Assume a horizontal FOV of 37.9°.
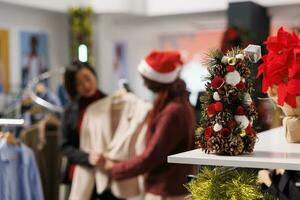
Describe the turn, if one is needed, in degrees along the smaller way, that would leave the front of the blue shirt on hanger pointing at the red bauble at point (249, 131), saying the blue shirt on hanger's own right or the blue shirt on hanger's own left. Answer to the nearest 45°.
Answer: approximately 90° to the blue shirt on hanger's own left

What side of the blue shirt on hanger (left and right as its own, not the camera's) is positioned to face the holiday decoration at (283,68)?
left

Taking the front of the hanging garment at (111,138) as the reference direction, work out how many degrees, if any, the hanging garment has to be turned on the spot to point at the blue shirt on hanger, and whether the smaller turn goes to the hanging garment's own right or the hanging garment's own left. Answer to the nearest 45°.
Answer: approximately 45° to the hanging garment's own right

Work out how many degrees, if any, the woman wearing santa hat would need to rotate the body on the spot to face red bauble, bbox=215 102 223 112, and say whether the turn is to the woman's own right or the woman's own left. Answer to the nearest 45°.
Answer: approximately 90° to the woman's own left

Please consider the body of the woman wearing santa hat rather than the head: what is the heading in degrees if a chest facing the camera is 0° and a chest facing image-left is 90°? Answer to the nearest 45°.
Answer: approximately 90°

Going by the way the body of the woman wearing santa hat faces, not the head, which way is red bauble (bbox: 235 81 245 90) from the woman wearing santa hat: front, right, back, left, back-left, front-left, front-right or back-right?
left

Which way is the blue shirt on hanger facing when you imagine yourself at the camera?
facing the viewer and to the left of the viewer

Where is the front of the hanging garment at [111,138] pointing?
toward the camera

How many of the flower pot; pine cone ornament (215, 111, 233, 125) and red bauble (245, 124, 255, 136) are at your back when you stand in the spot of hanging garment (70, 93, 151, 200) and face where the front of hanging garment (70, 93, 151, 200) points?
0

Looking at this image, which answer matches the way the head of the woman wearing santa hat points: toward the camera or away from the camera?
away from the camera

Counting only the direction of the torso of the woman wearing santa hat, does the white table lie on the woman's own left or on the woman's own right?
on the woman's own left

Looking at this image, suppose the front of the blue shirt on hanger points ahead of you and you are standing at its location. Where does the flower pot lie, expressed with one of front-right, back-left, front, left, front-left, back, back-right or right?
left
